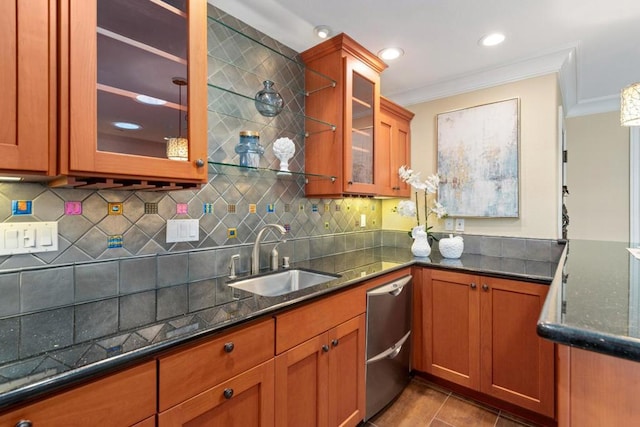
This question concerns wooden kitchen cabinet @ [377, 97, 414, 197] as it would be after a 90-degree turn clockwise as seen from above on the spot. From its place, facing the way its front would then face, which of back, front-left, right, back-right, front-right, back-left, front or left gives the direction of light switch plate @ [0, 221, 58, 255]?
front

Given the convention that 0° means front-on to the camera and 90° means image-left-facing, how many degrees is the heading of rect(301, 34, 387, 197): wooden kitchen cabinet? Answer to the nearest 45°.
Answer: approximately 315°

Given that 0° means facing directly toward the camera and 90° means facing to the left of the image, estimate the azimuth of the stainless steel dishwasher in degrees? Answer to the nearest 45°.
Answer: approximately 315°

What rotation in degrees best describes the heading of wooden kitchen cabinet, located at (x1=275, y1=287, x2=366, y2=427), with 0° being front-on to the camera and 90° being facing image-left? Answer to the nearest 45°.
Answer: approximately 315°

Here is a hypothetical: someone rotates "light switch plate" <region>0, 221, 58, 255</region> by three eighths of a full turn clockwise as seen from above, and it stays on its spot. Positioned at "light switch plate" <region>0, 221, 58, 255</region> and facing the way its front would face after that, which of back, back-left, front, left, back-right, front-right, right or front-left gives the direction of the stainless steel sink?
back-right

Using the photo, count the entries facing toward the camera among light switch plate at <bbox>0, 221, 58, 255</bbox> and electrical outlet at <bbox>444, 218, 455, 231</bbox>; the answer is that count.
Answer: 2

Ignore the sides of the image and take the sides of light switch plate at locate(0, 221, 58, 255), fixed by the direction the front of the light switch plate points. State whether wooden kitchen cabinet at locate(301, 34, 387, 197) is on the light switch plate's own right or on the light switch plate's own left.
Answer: on the light switch plate's own left

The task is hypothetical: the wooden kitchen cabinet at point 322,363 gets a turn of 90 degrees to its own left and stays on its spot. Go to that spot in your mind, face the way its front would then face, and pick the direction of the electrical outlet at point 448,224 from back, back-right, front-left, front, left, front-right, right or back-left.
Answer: front

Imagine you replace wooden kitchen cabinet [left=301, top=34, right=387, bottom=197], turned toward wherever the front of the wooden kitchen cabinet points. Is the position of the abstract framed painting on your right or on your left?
on your left
